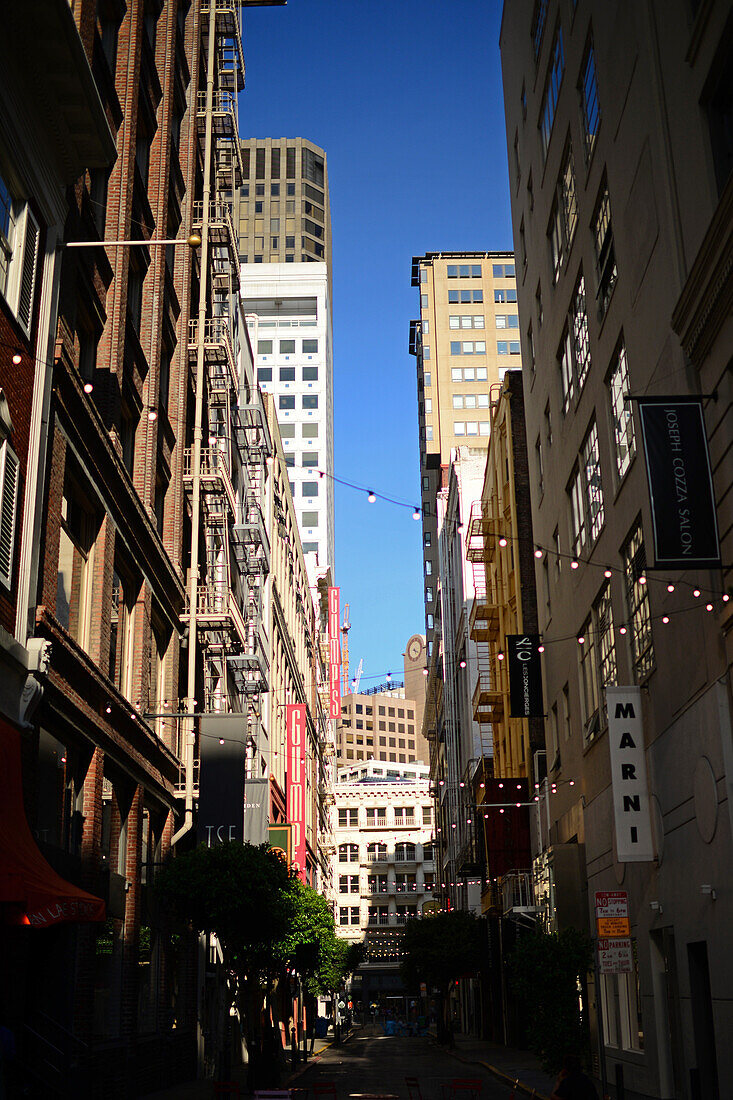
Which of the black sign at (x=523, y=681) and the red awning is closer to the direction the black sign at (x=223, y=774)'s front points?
the red awning

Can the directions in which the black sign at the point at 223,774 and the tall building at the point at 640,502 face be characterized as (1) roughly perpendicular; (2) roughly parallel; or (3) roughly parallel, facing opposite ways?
roughly perpendicular

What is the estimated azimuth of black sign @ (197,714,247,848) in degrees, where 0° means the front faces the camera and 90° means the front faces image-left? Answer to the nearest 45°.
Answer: approximately 0°

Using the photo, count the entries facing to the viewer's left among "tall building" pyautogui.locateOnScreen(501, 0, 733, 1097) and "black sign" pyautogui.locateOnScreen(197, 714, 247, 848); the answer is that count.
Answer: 1

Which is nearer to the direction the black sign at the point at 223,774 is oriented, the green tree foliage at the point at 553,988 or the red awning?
the red awning

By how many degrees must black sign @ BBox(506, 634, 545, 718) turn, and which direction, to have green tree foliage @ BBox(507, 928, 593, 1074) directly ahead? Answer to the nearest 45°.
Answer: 0° — it already faces it

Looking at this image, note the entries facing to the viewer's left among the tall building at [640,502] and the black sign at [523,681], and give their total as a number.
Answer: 1

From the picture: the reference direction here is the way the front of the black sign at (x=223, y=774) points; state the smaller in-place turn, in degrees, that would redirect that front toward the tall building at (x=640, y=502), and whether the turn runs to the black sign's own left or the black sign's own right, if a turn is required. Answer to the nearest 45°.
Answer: approximately 45° to the black sign's own left

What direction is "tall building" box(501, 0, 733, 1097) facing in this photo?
to the viewer's left

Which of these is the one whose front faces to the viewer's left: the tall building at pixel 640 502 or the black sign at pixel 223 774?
the tall building

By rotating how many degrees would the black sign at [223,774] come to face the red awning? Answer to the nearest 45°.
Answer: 0° — it already faces it

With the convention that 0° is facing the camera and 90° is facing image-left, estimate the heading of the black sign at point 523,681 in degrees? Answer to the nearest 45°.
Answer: approximately 0°
